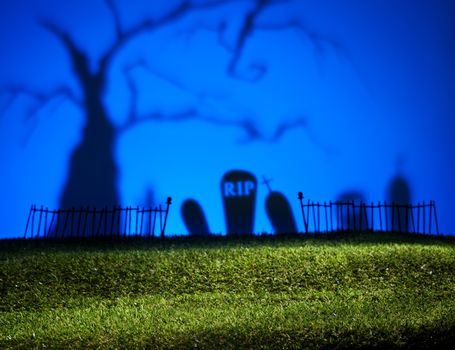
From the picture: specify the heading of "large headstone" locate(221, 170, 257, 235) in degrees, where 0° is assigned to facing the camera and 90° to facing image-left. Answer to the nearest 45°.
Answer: approximately 0°

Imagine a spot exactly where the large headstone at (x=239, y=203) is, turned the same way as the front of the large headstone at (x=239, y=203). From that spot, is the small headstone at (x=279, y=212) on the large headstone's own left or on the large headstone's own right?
on the large headstone's own left

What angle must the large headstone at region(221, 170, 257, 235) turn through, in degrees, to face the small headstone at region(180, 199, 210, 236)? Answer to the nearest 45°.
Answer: approximately 90° to its right
